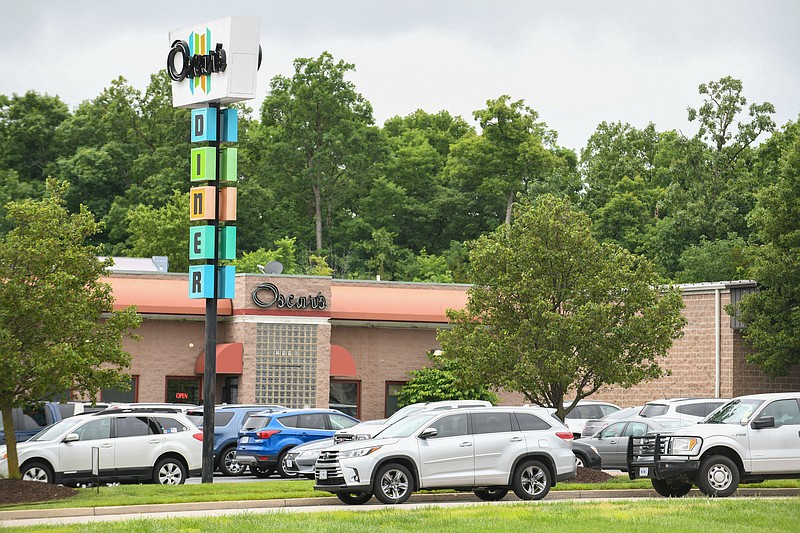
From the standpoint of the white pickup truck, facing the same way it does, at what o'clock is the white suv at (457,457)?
The white suv is roughly at 1 o'clock from the white pickup truck.

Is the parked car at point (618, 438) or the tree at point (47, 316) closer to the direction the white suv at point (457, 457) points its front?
the tree

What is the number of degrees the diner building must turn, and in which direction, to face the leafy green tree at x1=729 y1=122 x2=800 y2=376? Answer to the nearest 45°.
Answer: approximately 90° to its left

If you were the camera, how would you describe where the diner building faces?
facing the viewer

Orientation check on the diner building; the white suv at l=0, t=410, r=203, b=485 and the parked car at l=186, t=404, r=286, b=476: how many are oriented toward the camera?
1
